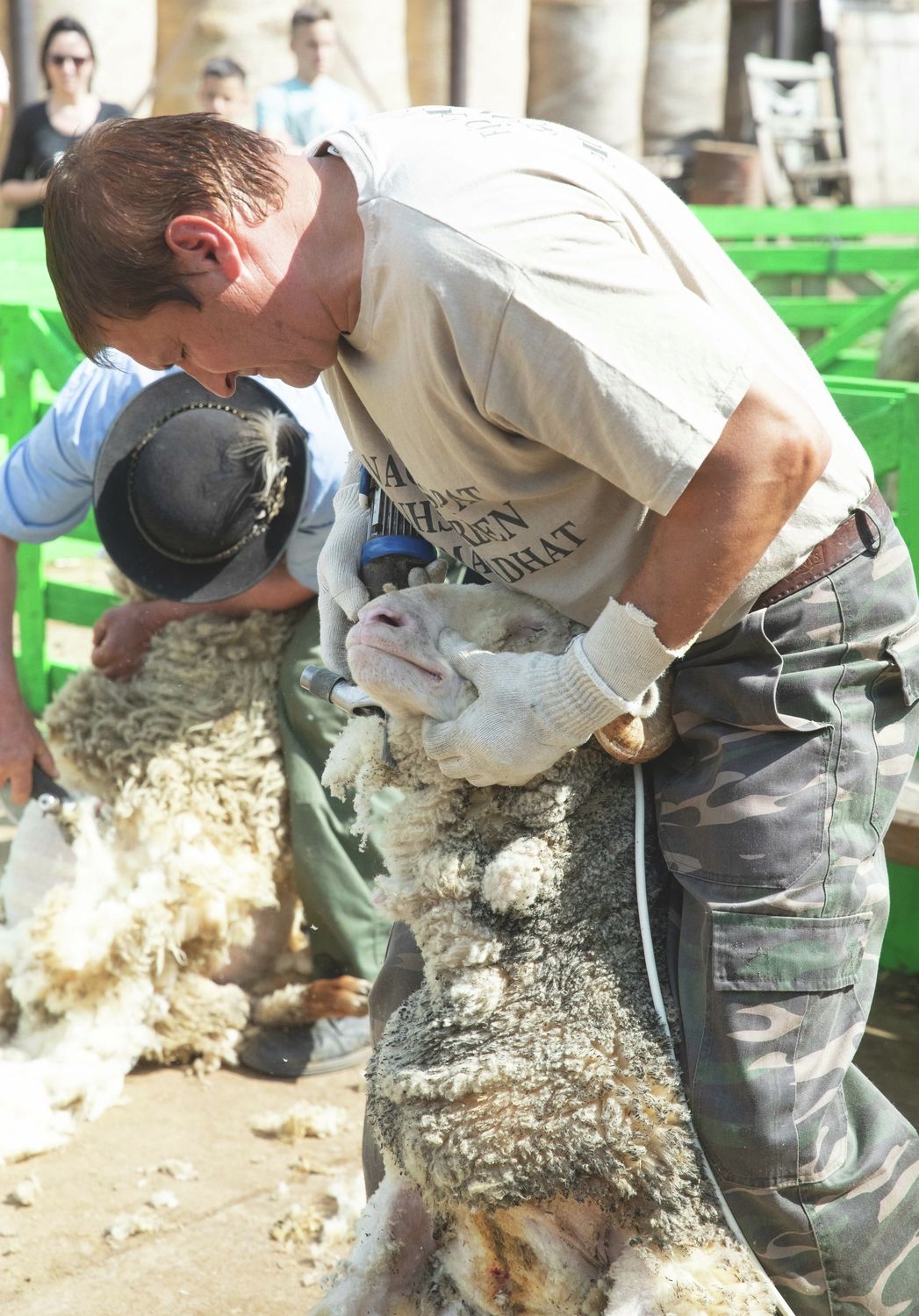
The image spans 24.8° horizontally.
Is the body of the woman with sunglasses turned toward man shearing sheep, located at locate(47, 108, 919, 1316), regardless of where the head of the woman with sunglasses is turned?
yes

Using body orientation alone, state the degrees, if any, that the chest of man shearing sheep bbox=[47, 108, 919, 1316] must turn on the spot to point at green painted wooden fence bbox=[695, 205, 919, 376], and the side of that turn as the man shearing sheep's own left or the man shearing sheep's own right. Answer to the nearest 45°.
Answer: approximately 90° to the man shearing sheep's own right

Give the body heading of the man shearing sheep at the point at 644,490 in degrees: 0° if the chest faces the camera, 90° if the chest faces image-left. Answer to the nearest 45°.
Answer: approximately 90°

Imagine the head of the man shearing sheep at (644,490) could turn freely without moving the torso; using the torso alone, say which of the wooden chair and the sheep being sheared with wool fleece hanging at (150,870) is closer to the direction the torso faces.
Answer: the sheep being sheared with wool fleece hanging

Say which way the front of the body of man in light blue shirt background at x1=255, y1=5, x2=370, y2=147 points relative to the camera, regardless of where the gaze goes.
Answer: toward the camera

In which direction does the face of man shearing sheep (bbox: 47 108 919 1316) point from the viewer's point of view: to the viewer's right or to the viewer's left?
to the viewer's left

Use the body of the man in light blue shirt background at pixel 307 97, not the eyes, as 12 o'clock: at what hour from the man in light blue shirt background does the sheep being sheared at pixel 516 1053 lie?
The sheep being sheared is roughly at 12 o'clock from the man in light blue shirt background.

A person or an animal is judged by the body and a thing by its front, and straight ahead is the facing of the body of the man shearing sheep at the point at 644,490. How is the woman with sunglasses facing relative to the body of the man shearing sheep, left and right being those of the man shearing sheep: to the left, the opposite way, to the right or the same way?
to the left

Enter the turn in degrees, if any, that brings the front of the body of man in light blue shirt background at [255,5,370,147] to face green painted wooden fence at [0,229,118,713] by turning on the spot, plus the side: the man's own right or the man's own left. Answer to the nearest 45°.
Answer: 0° — they already face it

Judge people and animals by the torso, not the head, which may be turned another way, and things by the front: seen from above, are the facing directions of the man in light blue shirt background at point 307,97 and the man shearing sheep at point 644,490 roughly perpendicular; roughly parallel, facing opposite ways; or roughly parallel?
roughly perpendicular

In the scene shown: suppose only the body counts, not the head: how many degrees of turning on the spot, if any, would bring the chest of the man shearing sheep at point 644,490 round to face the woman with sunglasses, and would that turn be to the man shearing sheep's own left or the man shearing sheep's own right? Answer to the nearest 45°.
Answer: approximately 90° to the man shearing sheep's own right

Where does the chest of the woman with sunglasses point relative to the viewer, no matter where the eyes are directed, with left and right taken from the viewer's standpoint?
facing the viewer

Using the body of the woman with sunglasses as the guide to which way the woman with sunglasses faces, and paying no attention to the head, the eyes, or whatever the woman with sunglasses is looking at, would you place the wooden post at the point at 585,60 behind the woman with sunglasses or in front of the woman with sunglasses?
behind
